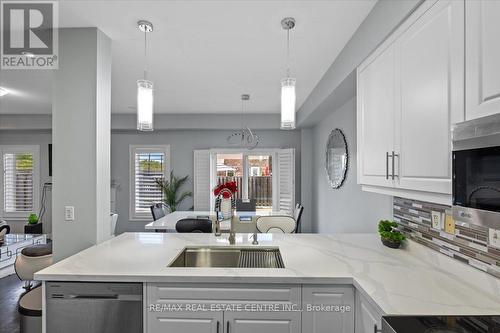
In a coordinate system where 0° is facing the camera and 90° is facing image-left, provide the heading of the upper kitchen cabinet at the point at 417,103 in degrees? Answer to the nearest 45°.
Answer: approximately 45°

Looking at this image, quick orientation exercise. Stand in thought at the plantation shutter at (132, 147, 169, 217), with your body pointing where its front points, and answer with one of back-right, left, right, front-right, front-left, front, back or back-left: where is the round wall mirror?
front-left

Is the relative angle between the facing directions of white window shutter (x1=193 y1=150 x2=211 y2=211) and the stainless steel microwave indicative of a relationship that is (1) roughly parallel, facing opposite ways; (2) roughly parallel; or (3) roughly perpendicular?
roughly perpendicular
